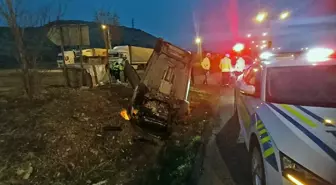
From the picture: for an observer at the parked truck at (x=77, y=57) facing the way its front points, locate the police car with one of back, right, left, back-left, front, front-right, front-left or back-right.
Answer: left

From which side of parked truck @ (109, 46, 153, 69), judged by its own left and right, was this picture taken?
left

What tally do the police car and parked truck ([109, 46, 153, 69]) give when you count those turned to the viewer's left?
1

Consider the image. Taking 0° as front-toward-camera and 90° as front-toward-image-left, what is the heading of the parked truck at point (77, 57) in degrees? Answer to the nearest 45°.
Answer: approximately 90°

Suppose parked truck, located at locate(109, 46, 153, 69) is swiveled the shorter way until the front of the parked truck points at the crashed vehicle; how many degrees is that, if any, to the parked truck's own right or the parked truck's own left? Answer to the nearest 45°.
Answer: approximately 90° to the parked truck's own left

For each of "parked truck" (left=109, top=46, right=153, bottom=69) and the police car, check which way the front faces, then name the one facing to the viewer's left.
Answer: the parked truck

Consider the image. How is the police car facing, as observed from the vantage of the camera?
facing the viewer and to the right of the viewer

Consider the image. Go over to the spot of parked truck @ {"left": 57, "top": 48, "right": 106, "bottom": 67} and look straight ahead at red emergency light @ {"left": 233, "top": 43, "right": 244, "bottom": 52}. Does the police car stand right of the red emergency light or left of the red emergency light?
right

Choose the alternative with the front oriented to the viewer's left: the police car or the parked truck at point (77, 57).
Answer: the parked truck

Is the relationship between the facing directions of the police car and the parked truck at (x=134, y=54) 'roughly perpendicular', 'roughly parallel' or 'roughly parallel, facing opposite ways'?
roughly perpendicular
